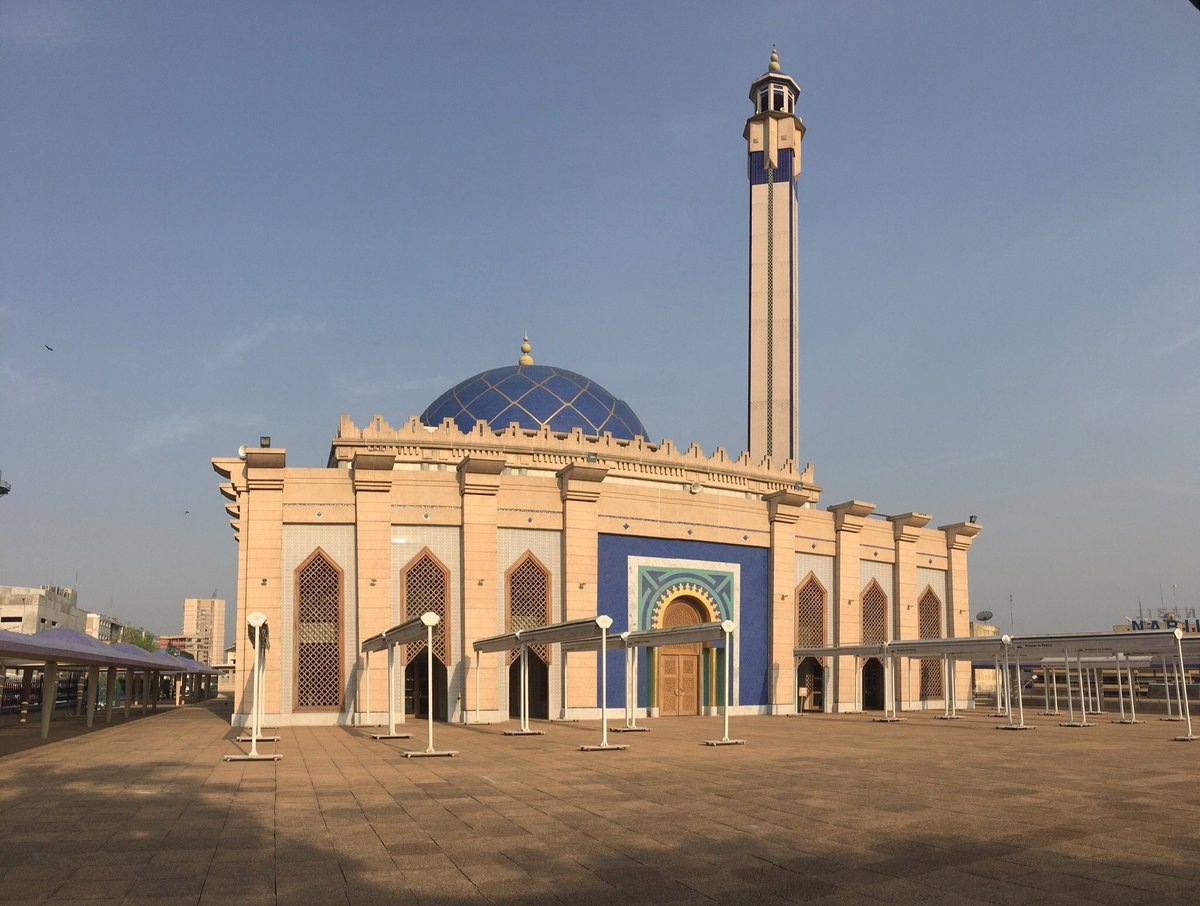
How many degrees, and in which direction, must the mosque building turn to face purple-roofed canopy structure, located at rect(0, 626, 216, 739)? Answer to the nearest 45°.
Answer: approximately 90° to its right

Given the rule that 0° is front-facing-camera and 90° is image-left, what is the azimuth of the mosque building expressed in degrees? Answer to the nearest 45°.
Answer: approximately 315°

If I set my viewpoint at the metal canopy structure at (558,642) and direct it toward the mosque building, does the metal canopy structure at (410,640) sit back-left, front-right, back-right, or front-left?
back-left

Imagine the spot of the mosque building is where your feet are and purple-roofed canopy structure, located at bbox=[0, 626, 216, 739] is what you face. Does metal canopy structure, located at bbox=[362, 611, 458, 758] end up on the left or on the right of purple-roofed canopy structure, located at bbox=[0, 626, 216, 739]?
left

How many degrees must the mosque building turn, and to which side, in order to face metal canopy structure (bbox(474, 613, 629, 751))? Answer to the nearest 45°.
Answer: approximately 45° to its right
